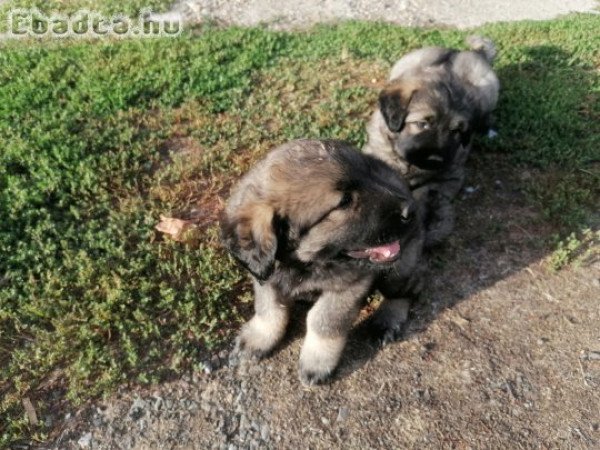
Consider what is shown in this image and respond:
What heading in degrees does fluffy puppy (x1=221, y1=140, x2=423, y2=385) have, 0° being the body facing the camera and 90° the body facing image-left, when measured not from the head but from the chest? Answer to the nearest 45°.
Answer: approximately 45°

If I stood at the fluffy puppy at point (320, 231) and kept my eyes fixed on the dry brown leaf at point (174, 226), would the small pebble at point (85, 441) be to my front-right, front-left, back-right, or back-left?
front-left

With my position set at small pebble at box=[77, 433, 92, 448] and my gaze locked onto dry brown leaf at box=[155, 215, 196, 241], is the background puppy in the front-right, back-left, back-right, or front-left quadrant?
front-right

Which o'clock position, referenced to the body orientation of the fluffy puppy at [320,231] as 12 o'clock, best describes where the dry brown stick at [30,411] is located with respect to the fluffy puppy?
The dry brown stick is roughly at 1 o'clock from the fluffy puppy.

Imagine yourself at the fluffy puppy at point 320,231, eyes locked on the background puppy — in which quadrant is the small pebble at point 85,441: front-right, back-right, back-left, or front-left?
back-left

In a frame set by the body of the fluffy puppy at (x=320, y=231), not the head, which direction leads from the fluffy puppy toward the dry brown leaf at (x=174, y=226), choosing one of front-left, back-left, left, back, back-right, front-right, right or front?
right

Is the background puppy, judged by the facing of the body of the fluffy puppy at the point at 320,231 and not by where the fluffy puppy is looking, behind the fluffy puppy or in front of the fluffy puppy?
behind

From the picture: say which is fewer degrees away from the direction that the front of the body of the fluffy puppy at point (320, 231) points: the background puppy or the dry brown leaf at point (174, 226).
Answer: the dry brown leaf
